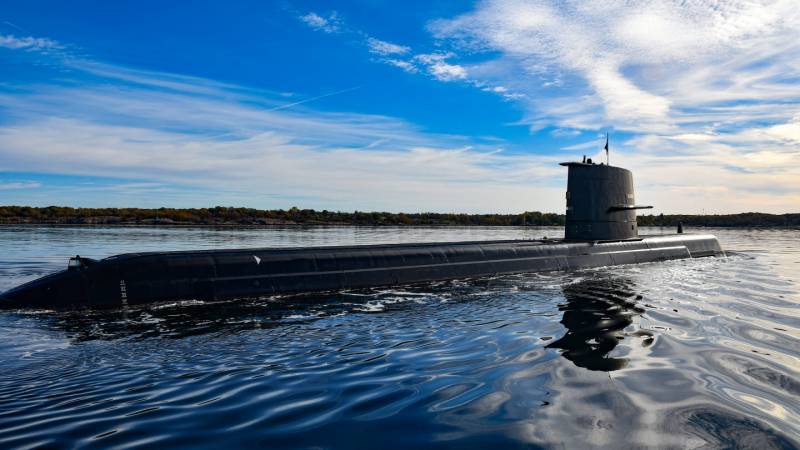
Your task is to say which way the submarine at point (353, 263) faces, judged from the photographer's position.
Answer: facing away from the viewer and to the right of the viewer
